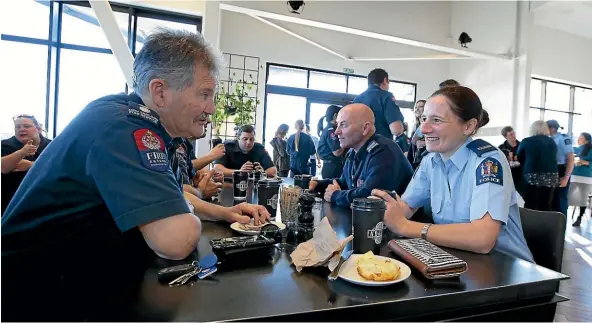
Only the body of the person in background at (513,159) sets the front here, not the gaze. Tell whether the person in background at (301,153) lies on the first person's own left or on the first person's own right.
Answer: on the first person's own right

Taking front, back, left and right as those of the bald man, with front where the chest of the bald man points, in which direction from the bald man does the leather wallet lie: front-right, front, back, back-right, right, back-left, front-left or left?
left

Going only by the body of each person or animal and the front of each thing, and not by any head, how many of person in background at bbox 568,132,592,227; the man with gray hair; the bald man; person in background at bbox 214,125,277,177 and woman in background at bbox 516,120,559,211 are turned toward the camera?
1

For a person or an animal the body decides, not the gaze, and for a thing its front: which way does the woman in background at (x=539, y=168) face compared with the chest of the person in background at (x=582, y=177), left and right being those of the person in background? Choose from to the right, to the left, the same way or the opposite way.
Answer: to the right

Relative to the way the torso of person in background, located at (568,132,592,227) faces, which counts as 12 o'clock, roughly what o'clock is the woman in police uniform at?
The woman in police uniform is roughly at 9 o'clock from the person in background.

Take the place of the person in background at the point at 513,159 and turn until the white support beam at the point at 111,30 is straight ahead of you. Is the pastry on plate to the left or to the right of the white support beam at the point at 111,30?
left

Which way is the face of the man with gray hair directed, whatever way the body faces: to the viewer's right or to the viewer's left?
to the viewer's right
